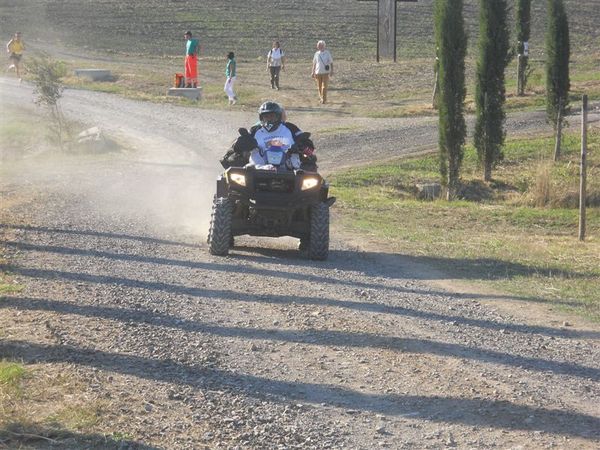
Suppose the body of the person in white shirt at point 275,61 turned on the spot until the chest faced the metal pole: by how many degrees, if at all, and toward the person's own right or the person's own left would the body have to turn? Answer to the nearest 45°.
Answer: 0° — they already face it

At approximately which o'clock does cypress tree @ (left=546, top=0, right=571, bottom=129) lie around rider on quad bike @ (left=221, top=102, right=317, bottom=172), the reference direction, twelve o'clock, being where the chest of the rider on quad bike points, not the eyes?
The cypress tree is roughly at 7 o'clock from the rider on quad bike.

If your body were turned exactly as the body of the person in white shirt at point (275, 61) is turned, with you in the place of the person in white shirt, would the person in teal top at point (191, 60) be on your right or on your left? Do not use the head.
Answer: on your right

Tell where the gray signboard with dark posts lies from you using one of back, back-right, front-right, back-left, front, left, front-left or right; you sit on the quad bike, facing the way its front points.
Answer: back

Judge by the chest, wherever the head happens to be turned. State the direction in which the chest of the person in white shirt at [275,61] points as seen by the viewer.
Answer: toward the camera

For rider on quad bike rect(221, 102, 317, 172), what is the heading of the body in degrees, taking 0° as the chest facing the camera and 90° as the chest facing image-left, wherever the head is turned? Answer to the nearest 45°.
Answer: approximately 0°

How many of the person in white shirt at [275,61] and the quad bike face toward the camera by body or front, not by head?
2

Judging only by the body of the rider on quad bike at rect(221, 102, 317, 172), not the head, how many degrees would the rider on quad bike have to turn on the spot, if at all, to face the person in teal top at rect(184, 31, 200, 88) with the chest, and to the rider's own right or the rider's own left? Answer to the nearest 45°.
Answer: approximately 180°

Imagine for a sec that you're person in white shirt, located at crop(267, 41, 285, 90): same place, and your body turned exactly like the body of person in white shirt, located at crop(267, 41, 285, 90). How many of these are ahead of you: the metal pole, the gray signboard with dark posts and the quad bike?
2

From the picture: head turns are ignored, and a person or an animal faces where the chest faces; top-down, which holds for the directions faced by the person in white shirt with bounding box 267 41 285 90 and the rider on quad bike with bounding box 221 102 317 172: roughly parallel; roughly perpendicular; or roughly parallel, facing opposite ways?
roughly parallel

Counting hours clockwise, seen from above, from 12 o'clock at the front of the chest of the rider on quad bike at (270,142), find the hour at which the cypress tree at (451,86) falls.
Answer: The cypress tree is roughly at 7 o'clock from the rider on quad bike.

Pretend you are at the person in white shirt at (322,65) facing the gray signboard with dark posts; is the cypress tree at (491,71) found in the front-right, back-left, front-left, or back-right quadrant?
back-right

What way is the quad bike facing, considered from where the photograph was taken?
facing the viewer
